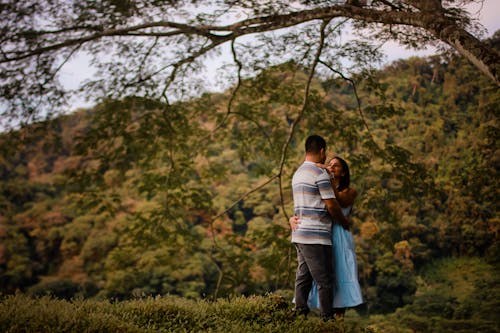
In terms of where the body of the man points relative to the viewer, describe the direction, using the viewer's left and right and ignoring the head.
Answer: facing away from the viewer and to the right of the viewer

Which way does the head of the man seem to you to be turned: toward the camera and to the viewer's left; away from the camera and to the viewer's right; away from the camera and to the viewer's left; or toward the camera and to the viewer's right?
away from the camera and to the viewer's right
